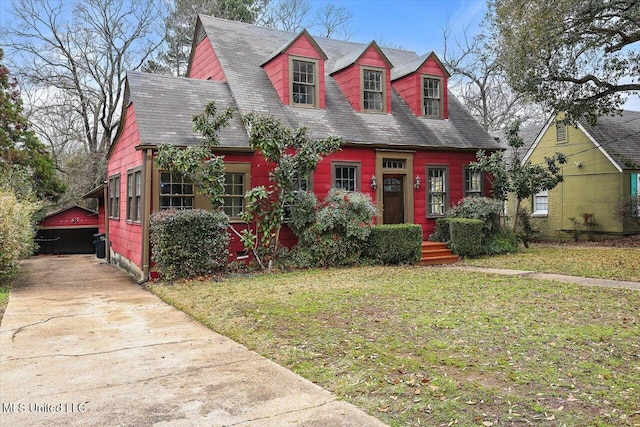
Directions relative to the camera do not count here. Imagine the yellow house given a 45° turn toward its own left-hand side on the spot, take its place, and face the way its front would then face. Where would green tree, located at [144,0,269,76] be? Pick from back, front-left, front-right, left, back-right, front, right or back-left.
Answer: back

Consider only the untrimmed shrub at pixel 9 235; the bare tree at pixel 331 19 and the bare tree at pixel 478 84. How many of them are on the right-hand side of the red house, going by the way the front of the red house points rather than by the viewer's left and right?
1

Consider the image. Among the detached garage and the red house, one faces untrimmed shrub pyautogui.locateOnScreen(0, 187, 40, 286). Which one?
the detached garage

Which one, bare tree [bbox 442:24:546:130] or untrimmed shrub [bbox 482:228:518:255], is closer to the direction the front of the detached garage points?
the untrimmed shrub

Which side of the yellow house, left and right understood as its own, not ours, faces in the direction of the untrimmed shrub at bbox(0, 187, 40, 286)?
right

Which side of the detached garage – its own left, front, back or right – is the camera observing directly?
front

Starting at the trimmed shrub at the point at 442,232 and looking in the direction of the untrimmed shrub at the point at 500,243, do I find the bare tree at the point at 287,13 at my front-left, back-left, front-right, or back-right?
back-left

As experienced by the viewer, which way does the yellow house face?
facing the viewer and to the right of the viewer

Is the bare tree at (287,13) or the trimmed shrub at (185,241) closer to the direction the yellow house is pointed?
the trimmed shrub

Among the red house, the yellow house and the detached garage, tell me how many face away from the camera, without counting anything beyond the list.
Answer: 0

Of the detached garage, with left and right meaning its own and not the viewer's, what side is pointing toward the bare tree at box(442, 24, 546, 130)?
left

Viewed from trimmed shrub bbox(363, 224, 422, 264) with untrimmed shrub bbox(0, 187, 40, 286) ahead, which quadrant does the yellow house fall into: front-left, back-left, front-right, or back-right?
back-right

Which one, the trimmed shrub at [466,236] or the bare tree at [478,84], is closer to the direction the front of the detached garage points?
the trimmed shrub

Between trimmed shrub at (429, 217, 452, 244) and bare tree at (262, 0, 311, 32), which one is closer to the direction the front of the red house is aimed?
the trimmed shrub
